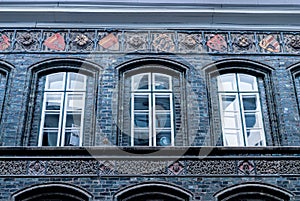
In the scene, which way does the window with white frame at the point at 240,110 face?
toward the camera

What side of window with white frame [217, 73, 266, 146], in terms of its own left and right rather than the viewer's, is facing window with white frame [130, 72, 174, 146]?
right

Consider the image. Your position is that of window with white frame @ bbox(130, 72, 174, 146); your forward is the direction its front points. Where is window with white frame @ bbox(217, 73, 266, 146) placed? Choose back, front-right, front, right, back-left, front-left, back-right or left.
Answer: left

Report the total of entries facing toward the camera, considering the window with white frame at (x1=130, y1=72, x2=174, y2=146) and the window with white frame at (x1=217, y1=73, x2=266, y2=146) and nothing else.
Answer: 2

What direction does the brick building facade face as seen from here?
toward the camera
